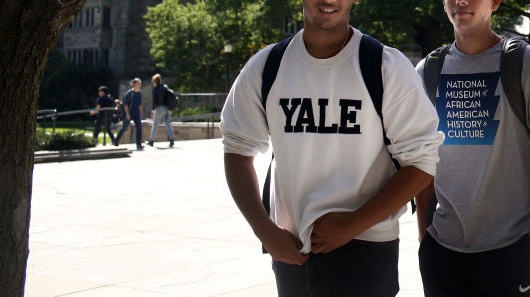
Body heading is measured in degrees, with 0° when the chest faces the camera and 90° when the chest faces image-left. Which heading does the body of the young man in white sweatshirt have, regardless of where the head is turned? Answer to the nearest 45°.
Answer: approximately 0°

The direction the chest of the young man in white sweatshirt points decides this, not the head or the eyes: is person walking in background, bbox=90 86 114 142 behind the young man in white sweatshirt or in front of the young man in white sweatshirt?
behind

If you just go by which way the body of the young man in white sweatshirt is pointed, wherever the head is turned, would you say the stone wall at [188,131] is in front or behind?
behind

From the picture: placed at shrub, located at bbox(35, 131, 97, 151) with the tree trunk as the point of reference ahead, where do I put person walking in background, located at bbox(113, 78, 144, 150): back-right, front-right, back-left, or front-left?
back-left

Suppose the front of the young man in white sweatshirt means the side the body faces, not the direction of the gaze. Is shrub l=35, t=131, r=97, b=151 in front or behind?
behind

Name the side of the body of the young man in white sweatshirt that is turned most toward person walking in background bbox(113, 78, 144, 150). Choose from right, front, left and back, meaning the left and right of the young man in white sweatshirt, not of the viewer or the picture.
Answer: back

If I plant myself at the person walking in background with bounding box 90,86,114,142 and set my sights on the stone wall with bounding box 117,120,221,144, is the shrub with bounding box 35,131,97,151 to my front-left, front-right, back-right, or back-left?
back-right

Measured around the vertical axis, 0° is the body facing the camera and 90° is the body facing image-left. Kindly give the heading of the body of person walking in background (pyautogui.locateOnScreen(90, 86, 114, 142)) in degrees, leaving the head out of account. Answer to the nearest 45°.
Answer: approximately 45°
